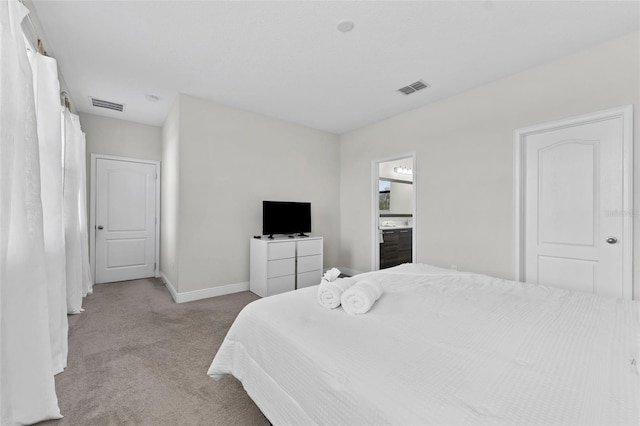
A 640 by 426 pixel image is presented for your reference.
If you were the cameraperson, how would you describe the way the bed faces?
facing away from the viewer and to the left of the viewer

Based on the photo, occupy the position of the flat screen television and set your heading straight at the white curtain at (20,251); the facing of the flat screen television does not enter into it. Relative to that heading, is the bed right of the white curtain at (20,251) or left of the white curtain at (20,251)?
left

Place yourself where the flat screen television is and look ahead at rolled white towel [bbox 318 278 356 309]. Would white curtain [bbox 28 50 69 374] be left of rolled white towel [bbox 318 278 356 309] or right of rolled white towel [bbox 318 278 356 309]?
right

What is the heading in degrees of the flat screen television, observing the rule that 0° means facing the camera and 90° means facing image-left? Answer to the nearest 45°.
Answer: approximately 315°

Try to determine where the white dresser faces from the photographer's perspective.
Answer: facing the viewer and to the right of the viewer

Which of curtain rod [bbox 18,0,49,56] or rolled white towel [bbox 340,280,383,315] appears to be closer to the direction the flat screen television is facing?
the rolled white towel

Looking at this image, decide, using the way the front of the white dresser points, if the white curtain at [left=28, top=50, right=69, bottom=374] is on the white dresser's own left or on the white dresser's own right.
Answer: on the white dresser's own right

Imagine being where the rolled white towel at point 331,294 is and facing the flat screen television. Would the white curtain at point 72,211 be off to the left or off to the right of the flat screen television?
left

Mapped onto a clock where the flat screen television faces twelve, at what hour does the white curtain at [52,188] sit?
The white curtain is roughly at 3 o'clock from the flat screen television.

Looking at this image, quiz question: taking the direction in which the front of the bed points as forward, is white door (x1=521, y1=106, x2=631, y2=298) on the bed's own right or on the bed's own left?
on the bed's own right

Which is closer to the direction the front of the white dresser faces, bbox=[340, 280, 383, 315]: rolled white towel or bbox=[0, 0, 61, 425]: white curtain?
the rolled white towel
